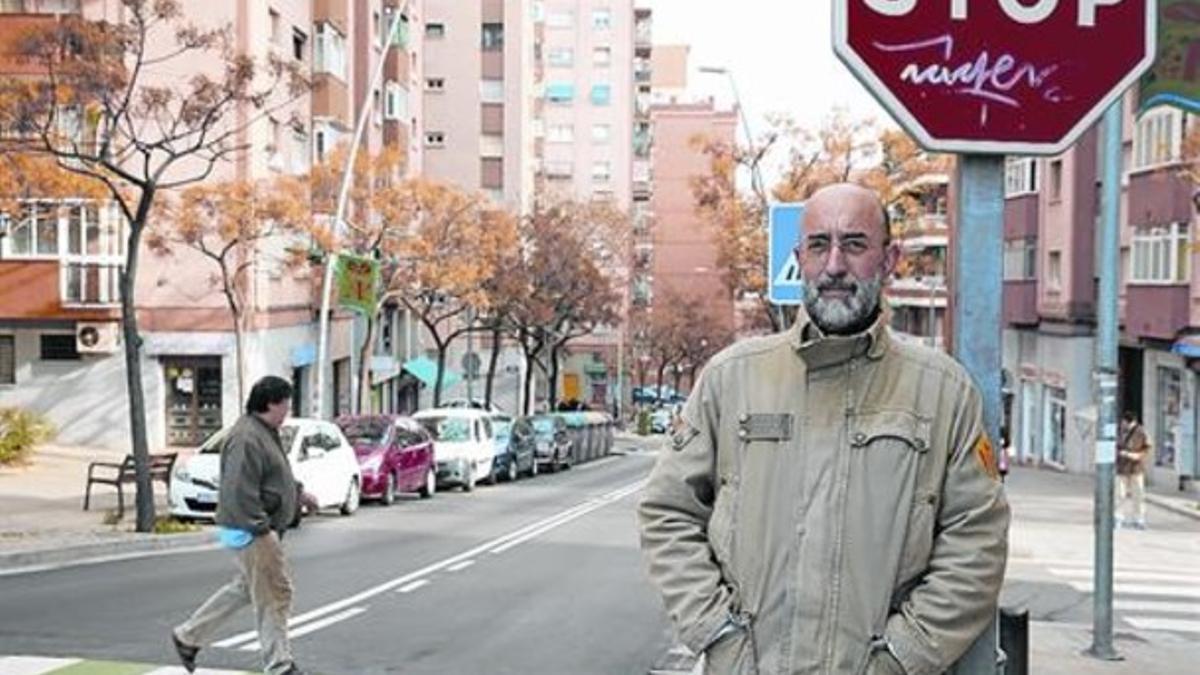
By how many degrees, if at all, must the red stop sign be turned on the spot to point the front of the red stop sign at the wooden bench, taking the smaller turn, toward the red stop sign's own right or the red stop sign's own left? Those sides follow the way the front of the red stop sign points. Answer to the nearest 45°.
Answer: approximately 135° to the red stop sign's own right

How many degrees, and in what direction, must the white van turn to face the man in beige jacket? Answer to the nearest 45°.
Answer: approximately 45° to its left

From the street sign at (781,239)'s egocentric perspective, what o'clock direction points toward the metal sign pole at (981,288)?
The metal sign pole is roughly at 12 o'clock from the street sign.

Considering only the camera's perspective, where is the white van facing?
facing the viewer and to the left of the viewer

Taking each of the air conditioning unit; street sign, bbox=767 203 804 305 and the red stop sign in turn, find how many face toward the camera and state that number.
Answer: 3

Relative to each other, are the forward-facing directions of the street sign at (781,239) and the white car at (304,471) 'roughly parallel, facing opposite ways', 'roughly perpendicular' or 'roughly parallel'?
roughly parallel

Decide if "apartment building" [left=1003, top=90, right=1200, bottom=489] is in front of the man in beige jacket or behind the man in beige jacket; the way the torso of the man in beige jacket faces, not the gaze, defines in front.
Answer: behind

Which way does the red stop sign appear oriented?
toward the camera

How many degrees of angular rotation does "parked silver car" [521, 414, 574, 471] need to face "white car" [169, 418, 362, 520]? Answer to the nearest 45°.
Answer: approximately 45° to its left

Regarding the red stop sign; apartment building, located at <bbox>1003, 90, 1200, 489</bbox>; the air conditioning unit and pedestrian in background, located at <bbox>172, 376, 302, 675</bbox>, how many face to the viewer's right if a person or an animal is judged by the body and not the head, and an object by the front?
1

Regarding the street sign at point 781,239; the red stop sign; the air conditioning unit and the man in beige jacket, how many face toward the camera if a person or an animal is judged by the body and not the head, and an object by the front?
4

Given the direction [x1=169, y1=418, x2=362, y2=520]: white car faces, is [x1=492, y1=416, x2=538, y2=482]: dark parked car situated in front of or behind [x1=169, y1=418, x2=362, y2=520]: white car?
behind

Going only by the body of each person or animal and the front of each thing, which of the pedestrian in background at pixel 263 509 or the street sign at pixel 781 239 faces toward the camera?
the street sign

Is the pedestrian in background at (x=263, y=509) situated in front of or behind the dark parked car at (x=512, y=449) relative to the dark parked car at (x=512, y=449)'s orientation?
in front

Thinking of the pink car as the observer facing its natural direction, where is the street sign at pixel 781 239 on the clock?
The street sign is roughly at 10 o'clock from the pink car.

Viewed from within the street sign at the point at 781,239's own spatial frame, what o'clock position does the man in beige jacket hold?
The man in beige jacket is roughly at 12 o'clock from the street sign.

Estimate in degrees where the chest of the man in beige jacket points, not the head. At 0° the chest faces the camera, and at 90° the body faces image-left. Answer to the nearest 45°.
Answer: approximately 0°

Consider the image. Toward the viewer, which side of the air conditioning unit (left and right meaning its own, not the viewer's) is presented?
front
